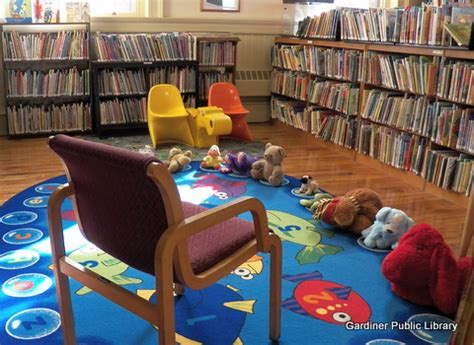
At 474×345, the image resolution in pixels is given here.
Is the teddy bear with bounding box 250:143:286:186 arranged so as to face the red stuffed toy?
no

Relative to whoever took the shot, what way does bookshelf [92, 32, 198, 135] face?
facing the viewer

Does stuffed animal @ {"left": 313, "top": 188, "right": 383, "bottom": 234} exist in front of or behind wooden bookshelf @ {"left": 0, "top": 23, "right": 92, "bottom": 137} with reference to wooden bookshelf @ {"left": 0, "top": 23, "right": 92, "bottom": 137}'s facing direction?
in front

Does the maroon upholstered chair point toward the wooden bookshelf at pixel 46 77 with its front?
no

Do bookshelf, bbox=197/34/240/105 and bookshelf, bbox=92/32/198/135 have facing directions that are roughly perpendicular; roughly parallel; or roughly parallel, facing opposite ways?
roughly parallel

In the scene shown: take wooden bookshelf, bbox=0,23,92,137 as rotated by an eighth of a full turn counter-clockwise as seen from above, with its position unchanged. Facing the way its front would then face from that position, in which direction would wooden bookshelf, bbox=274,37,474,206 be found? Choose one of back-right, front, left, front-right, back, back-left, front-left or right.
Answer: front

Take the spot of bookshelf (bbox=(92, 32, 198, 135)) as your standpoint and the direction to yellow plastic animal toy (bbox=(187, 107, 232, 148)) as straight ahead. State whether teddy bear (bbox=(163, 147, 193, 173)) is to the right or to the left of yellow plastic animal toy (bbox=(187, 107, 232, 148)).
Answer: right

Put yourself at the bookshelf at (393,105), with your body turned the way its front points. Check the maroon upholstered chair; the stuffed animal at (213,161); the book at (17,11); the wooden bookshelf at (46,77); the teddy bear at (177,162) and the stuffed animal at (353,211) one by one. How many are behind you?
0

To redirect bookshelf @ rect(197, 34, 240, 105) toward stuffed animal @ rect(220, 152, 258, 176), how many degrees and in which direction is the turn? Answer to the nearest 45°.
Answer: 0° — it already faces it

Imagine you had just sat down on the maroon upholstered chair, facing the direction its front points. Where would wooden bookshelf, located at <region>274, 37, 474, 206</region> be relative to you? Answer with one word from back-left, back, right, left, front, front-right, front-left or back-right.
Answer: front

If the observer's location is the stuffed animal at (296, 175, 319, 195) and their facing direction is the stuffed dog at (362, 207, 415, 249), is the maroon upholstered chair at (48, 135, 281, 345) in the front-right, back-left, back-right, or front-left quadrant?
front-right

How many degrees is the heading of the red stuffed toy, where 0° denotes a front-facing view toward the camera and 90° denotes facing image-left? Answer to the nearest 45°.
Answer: approximately 90°

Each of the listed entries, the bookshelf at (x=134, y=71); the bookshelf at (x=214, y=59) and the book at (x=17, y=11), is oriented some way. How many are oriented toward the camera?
3

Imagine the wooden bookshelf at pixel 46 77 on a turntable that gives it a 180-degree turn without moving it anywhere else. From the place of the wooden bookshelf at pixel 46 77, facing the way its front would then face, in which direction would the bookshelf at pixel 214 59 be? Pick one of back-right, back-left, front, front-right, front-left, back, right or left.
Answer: right
